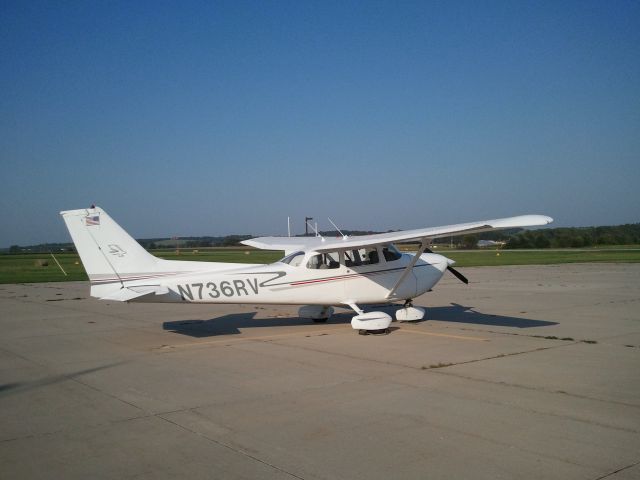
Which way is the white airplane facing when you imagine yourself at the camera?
facing away from the viewer and to the right of the viewer
